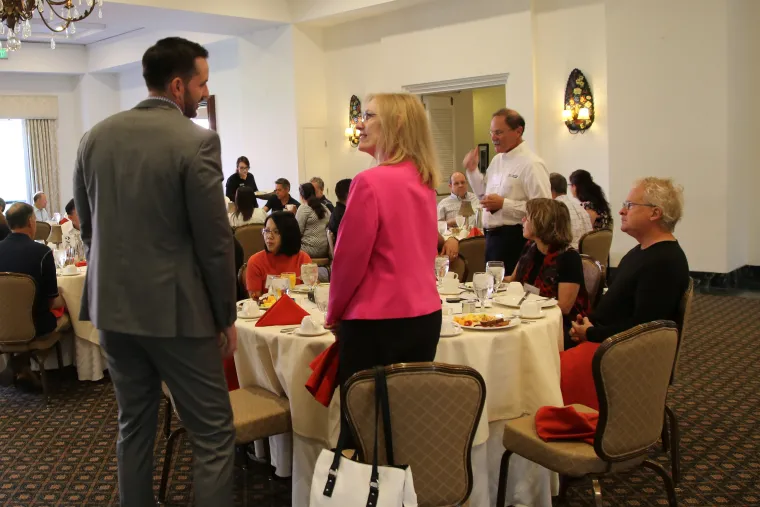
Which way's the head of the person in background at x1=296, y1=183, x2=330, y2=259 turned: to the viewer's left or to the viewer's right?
to the viewer's left

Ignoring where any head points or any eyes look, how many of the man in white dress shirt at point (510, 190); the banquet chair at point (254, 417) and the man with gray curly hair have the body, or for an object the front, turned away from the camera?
0

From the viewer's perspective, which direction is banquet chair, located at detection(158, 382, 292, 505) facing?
to the viewer's right

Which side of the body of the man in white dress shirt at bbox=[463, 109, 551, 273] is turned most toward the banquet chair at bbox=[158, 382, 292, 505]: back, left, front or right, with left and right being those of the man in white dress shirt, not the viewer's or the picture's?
front

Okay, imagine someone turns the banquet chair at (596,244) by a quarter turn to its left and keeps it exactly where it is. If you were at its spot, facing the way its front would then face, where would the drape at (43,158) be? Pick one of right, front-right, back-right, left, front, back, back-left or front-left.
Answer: right

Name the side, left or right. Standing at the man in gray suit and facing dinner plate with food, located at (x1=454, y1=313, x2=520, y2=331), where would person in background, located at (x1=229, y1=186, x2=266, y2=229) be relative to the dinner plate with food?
left

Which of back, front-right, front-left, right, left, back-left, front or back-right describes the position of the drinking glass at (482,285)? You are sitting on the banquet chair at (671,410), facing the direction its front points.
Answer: front

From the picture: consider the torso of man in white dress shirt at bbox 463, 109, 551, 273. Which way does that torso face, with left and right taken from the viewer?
facing the viewer and to the left of the viewer

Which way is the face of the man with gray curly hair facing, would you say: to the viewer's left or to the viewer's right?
to the viewer's left

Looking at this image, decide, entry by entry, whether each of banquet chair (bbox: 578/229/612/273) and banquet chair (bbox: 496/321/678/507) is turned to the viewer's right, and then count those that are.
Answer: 0

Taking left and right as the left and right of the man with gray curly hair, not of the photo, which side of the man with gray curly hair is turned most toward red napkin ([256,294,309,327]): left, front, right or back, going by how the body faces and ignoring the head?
front

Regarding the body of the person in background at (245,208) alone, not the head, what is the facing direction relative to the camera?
away from the camera

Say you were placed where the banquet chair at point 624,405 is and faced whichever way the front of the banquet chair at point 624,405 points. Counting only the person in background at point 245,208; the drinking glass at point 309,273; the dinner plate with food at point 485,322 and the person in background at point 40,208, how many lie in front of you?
4

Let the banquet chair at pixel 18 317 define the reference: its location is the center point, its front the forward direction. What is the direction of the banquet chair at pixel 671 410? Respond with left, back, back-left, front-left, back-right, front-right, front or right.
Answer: right

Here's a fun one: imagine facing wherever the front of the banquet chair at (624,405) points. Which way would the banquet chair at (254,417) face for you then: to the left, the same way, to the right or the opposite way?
to the right

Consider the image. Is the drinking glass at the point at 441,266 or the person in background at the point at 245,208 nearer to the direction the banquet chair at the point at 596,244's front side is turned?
the person in background

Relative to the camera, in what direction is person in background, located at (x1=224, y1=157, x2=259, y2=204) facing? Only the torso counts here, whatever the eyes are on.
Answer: toward the camera
